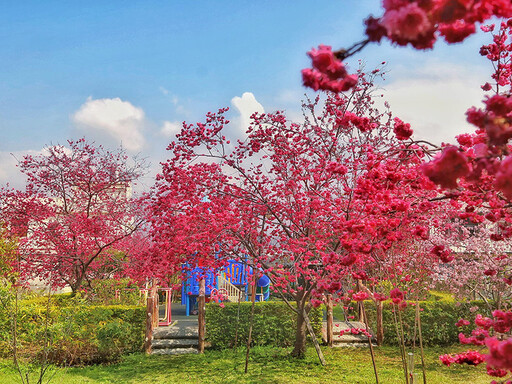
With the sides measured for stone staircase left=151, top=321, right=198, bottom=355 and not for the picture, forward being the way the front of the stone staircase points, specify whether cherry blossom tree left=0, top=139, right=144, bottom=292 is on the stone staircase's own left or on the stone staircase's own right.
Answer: on the stone staircase's own right

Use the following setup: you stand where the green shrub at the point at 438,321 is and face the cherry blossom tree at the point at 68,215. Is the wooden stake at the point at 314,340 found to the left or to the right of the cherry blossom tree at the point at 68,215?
left

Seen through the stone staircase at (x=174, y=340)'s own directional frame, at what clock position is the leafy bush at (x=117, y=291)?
The leafy bush is roughly at 5 o'clock from the stone staircase.

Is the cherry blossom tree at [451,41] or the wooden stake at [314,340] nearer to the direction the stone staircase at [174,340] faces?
the cherry blossom tree

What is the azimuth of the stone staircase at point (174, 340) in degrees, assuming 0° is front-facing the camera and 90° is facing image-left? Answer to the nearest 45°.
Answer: approximately 0°

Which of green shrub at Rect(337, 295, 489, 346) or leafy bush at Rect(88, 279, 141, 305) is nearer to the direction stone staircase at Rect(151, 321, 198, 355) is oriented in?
the green shrub

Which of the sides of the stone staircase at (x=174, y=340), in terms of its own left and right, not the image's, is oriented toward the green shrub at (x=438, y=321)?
left

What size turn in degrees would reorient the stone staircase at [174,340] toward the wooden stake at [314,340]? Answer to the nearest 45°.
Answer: approximately 45° to its left

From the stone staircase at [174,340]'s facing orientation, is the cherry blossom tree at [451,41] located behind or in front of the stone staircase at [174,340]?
in front

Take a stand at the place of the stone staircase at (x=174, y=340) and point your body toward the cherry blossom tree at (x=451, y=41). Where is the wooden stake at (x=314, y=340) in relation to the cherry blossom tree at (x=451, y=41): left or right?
left

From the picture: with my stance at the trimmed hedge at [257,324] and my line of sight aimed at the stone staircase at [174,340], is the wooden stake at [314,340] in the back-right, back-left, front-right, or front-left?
back-left
